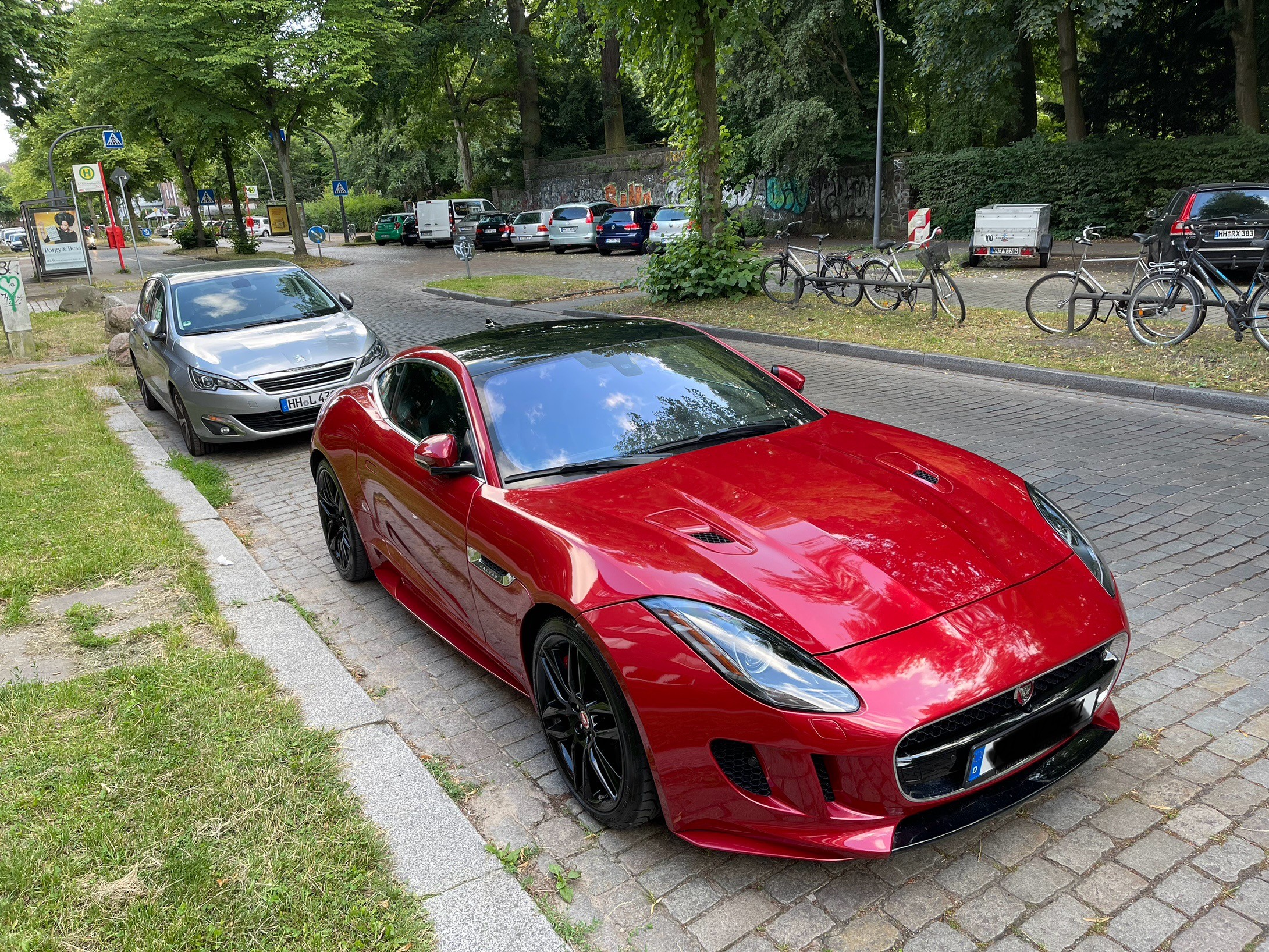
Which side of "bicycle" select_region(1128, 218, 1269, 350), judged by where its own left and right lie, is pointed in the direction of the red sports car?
left

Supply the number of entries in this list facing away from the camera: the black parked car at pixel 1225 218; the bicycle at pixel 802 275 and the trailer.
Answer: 2

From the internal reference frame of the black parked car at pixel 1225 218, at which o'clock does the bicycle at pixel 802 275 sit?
The bicycle is roughly at 8 o'clock from the black parked car.

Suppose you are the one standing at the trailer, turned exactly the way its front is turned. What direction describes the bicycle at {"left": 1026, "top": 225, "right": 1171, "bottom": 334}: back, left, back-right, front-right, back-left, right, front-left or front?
back

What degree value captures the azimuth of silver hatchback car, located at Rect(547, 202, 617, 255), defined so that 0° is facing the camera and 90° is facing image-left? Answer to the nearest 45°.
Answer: approximately 225°

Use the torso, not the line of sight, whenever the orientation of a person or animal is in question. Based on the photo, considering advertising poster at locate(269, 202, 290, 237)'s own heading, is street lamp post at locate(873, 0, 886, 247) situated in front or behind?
in front

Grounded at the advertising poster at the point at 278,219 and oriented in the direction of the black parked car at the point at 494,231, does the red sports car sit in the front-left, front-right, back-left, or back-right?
front-right

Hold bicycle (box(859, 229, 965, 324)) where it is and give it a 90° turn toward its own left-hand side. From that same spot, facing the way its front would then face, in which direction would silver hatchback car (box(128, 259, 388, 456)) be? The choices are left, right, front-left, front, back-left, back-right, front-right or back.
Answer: back

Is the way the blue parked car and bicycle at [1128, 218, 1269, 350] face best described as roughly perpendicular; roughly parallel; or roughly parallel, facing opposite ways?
roughly perpendicular

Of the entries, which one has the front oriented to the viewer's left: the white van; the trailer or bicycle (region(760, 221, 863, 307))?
the bicycle

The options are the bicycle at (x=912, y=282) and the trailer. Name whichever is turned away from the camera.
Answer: the trailer

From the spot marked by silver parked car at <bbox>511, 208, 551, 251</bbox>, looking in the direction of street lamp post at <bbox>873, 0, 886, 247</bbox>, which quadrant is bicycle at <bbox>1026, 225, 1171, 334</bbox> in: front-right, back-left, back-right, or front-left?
front-right

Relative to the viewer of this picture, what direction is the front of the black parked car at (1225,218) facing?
facing away from the viewer

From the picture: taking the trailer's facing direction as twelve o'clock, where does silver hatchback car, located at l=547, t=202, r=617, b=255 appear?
The silver hatchback car is roughly at 10 o'clock from the trailer.
